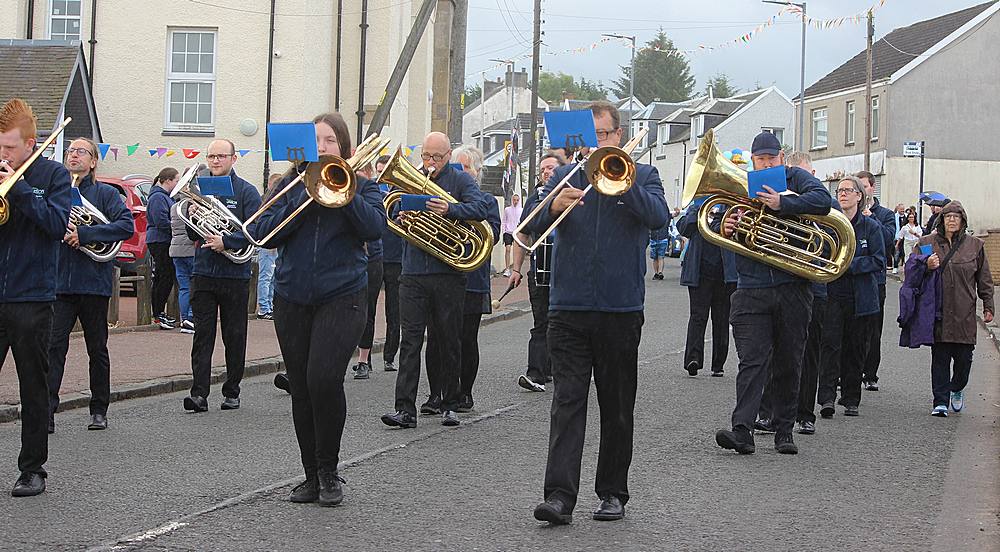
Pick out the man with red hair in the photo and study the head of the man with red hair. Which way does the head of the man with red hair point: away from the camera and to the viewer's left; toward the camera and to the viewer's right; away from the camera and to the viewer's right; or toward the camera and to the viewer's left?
toward the camera and to the viewer's left

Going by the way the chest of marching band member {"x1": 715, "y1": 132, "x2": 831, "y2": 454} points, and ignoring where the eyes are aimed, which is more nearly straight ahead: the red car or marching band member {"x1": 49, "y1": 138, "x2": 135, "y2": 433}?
the marching band member

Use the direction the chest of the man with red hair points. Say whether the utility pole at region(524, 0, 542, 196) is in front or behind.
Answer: behind

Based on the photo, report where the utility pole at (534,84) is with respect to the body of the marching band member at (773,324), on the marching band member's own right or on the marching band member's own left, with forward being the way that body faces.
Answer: on the marching band member's own right

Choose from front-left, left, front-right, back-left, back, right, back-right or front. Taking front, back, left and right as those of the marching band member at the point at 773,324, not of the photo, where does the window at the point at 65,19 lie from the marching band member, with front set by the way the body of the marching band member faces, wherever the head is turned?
right

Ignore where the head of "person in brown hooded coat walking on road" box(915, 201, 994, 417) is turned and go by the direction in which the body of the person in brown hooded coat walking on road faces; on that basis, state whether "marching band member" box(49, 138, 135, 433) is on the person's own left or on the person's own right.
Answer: on the person's own right

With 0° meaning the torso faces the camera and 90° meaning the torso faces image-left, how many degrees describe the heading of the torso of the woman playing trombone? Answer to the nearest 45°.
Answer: approximately 0°

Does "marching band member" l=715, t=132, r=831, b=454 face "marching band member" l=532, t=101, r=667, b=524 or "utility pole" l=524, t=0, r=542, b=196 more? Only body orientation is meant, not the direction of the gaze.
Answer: the marching band member

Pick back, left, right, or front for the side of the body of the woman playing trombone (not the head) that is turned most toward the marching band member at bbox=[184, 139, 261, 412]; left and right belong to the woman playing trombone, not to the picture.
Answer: back

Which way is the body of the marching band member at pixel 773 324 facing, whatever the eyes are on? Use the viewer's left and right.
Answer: facing the viewer and to the left of the viewer
